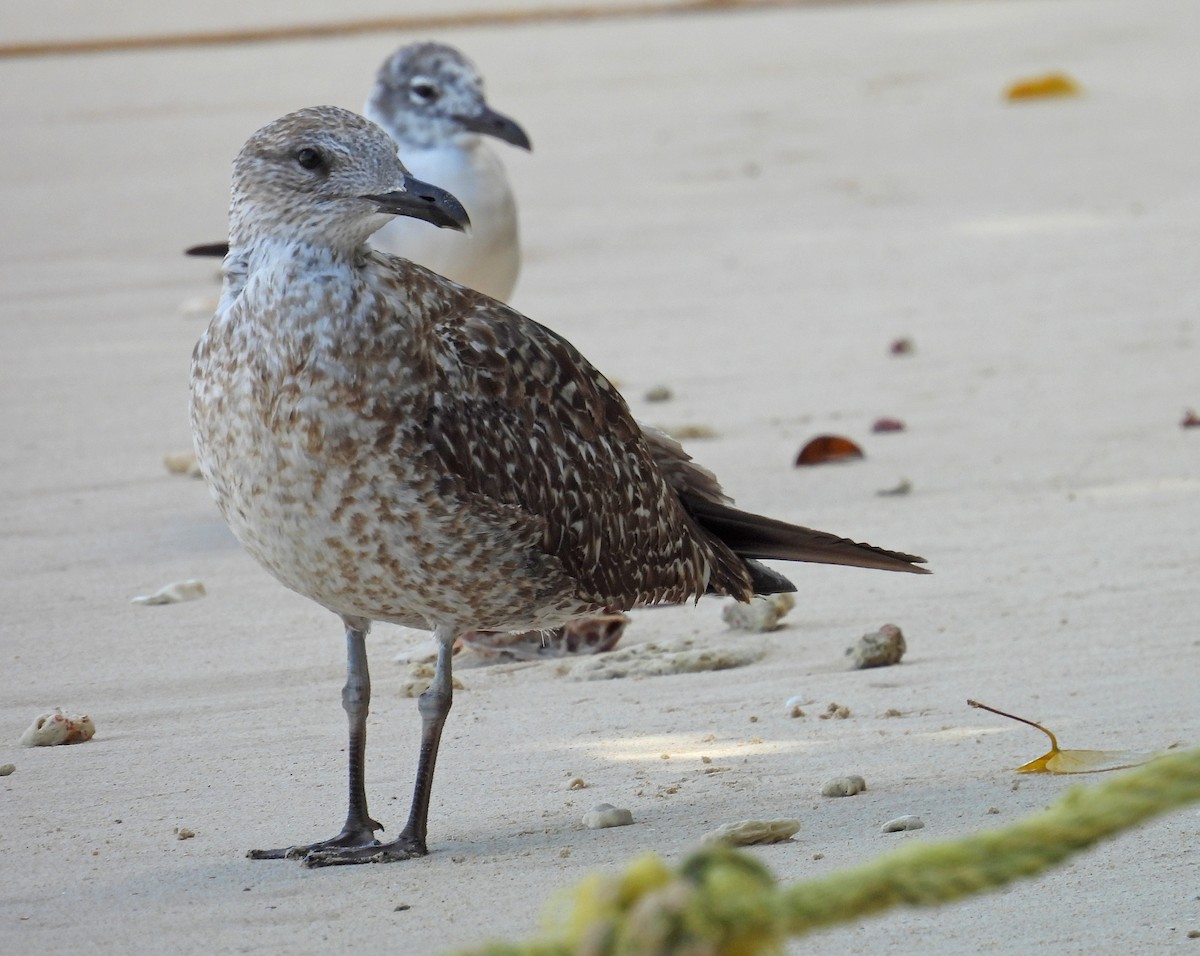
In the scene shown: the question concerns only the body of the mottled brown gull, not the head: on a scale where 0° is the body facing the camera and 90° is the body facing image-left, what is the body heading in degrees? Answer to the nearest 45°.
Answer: approximately 45°

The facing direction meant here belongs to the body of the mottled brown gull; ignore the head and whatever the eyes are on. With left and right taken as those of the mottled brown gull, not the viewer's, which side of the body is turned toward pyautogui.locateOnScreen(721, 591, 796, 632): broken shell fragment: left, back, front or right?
back

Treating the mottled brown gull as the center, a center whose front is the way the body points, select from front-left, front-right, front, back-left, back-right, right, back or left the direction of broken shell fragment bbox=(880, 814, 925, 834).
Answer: back-left

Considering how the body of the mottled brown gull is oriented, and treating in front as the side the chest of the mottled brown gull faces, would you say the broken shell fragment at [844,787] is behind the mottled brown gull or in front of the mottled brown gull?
behind

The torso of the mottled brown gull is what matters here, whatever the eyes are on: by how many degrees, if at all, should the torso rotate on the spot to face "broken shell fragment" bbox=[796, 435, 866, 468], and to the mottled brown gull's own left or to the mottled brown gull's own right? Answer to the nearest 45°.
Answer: approximately 135° to the mottled brown gull's own right

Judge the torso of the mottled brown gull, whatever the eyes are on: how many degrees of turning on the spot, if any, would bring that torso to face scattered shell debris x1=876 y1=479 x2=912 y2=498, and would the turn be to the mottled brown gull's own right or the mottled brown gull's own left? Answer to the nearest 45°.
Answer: approximately 180°

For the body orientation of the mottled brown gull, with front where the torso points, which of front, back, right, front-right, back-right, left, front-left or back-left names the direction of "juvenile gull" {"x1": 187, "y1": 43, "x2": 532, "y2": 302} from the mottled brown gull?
back-right

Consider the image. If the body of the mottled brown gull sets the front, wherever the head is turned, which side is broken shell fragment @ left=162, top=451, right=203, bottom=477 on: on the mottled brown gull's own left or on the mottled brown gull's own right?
on the mottled brown gull's own right

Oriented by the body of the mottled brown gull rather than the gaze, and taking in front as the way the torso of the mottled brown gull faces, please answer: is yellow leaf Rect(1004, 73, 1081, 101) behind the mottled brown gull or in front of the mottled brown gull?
behind

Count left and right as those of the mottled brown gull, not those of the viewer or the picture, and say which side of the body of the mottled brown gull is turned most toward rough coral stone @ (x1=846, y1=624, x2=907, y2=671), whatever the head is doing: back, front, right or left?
back
